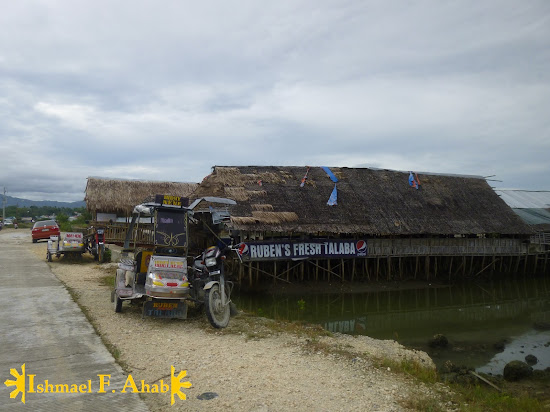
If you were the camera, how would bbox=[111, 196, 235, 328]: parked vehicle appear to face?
facing the viewer and to the right of the viewer

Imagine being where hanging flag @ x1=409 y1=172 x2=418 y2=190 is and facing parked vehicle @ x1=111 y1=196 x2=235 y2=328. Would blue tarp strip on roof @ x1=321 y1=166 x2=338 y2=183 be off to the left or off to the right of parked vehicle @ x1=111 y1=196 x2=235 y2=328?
right

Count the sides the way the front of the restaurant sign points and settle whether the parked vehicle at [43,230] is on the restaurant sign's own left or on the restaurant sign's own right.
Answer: on the restaurant sign's own right

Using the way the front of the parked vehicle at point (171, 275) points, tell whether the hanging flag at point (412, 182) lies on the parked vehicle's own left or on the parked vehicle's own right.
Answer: on the parked vehicle's own left

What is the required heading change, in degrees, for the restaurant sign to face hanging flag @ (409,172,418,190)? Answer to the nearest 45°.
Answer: approximately 135° to its left

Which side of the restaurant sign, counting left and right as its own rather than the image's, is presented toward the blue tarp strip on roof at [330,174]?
back

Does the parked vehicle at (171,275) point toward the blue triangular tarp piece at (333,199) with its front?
no

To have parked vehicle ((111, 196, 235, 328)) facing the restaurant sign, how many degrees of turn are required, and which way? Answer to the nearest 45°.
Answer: approximately 90° to its left

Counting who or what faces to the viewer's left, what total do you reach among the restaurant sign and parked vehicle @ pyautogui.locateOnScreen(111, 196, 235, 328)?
0

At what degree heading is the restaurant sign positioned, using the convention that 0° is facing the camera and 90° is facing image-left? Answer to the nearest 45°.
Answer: approximately 0°

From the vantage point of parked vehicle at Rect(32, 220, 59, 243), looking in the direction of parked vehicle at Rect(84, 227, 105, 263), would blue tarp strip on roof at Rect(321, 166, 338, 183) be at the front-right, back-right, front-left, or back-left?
front-left

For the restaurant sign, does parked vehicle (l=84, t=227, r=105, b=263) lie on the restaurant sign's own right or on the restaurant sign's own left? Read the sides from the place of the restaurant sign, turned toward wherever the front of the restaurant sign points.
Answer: on the restaurant sign's own right

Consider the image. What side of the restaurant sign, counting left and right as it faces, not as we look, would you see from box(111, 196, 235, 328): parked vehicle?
front
